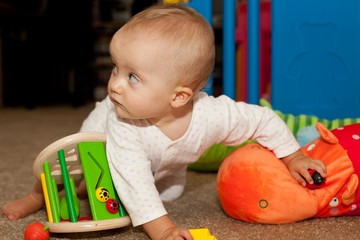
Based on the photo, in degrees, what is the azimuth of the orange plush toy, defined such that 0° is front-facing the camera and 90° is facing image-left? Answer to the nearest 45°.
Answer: approximately 90°
